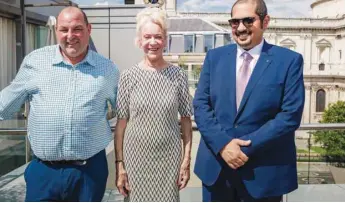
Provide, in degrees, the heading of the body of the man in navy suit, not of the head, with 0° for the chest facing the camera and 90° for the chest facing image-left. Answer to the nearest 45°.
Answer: approximately 45°

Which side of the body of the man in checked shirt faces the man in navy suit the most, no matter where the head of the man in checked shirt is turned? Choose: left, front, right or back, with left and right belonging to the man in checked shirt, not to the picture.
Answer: left

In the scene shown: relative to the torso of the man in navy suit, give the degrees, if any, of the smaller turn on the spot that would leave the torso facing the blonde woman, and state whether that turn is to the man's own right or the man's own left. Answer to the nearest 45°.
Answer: approximately 45° to the man's own right

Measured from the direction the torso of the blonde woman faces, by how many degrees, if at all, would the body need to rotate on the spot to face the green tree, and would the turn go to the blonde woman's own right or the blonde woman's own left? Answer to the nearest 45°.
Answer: approximately 135° to the blonde woman's own left

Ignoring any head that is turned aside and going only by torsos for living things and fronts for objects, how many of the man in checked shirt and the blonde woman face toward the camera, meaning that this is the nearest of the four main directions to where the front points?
2

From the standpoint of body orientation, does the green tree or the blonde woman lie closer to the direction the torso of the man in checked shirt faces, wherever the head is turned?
the blonde woman

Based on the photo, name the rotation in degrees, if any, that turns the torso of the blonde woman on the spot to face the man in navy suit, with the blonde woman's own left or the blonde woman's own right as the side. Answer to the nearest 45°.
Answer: approximately 90° to the blonde woman's own left
